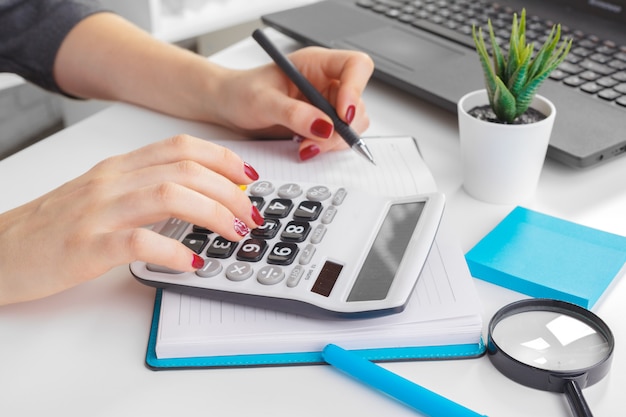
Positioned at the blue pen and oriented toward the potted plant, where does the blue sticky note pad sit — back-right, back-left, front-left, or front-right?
front-right

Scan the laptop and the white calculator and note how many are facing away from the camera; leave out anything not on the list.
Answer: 0

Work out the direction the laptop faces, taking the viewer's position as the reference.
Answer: facing the viewer and to the left of the viewer

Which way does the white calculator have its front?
to the viewer's left
